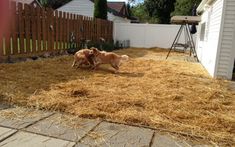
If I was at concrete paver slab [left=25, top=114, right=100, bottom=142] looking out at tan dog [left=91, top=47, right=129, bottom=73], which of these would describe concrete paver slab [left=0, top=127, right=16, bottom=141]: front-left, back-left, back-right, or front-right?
back-left

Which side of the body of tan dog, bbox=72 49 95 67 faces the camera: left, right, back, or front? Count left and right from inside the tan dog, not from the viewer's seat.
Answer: right

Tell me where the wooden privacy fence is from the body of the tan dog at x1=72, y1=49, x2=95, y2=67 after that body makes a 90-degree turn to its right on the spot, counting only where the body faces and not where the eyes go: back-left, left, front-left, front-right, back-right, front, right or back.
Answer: back-right

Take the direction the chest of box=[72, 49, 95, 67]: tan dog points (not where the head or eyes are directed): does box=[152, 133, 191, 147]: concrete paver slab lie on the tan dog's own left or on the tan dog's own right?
on the tan dog's own right

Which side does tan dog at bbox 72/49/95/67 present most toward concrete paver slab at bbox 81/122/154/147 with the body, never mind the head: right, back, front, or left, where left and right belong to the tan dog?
right

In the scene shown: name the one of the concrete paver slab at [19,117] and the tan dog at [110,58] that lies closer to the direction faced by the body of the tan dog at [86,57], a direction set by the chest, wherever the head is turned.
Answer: the tan dog

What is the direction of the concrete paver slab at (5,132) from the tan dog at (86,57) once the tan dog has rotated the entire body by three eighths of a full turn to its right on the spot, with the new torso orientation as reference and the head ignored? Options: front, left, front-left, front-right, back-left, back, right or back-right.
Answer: front-left

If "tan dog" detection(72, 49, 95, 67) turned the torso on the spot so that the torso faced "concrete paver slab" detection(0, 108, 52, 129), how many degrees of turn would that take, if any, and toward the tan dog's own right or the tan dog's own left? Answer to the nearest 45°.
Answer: approximately 90° to the tan dog's own right
